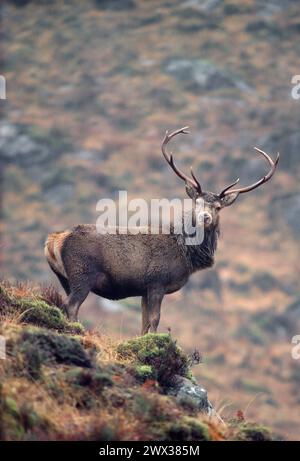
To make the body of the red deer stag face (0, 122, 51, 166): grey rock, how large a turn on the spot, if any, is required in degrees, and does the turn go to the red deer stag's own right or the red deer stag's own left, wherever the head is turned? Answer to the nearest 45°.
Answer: approximately 90° to the red deer stag's own left

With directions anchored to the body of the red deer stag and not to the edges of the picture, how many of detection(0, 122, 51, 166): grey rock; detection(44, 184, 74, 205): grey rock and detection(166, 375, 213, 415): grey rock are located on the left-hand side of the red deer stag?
2

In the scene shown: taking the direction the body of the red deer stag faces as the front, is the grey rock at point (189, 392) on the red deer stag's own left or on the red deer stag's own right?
on the red deer stag's own right

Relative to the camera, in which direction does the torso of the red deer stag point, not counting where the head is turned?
to the viewer's right

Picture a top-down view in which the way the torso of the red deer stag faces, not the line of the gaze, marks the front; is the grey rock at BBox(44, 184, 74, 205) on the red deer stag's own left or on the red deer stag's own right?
on the red deer stag's own left
